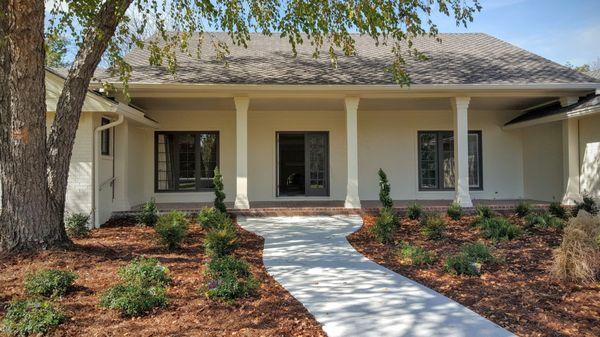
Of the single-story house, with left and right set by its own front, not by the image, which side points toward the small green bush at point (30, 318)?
front

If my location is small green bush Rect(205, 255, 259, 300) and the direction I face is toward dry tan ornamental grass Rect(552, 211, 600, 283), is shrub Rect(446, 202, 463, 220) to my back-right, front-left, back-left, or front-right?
front-left

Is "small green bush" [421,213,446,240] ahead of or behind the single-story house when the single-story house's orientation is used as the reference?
ahead

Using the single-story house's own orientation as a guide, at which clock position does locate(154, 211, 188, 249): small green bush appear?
The small green bush is roughly at 1 o'clock from the single-story house.

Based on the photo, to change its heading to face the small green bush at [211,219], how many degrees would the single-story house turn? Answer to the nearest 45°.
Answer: approximately 45° to its right

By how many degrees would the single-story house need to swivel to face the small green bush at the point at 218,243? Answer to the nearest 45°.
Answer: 0° — it already faces it

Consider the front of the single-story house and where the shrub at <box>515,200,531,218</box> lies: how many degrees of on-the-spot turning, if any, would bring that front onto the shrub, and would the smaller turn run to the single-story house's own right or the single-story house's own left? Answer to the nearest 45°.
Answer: approximately 45° to the single-story house's own left

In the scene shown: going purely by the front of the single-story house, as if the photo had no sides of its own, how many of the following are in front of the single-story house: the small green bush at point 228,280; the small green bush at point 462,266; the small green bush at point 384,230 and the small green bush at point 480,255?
4

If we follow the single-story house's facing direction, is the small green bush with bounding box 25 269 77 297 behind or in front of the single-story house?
in front

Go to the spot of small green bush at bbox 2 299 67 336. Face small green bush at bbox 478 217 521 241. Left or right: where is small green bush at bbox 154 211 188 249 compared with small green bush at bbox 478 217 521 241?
left

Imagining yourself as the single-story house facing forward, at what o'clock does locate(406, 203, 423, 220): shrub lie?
The shrub is roughly at 11 o'clock from the single-story house.

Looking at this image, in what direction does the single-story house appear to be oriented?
toward the camera

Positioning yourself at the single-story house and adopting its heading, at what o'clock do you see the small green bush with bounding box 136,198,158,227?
The small green bush is roughly at 2 o'clock from the single-story house.
